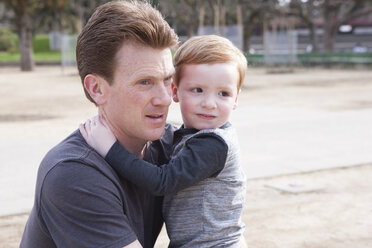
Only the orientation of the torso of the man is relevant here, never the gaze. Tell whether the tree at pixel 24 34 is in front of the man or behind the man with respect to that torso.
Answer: behind

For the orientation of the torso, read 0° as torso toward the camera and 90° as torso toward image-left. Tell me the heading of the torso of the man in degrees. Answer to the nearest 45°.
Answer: approximately 315°

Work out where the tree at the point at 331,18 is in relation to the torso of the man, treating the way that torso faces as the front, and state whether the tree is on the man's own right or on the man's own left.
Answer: on the man's own left

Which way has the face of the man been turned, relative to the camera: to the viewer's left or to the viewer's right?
to the viewer's right
